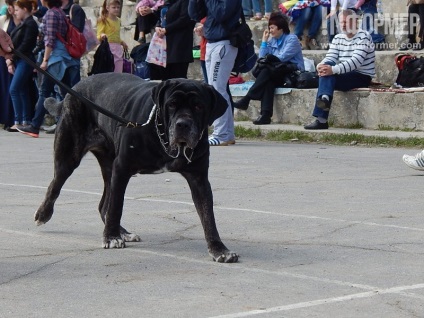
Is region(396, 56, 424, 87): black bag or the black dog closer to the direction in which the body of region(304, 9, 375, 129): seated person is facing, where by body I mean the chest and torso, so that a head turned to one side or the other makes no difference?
the black dog

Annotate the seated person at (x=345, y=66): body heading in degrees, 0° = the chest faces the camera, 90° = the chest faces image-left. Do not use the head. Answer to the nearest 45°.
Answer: approximately 45°

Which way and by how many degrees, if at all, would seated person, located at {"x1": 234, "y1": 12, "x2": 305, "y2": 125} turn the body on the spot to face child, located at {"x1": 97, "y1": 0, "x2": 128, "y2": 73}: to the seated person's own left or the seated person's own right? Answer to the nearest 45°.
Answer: approximately 90° to the seated person's own right

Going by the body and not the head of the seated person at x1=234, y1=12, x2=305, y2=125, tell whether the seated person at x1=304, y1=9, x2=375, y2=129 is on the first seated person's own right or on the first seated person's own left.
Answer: on the first seated person's own left

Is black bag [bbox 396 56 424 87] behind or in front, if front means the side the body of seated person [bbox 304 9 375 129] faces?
behind

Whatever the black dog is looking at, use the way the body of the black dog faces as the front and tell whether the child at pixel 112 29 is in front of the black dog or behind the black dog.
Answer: behind

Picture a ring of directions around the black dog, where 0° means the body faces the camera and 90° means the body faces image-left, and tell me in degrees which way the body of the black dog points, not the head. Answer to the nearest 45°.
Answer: approximately 315°

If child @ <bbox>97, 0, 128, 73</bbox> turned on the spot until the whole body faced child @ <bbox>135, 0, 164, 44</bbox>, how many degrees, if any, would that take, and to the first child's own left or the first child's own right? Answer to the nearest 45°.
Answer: approximately 90° to the first child's own left

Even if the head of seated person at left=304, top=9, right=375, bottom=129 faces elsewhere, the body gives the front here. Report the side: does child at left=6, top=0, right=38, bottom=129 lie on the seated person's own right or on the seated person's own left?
on the seated person's own right

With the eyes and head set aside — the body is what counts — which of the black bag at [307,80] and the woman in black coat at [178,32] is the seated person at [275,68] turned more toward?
the woman in black coat
